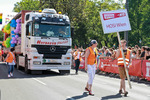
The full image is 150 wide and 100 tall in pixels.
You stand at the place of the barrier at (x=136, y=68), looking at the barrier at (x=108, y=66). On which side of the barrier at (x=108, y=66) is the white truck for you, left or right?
left

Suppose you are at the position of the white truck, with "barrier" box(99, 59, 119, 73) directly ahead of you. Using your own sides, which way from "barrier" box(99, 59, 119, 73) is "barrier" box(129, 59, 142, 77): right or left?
right

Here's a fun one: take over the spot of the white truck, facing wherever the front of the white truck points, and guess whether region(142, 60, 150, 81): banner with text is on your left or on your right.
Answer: on your left

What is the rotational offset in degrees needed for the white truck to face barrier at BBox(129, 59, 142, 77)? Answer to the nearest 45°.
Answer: approximately 90° to its left

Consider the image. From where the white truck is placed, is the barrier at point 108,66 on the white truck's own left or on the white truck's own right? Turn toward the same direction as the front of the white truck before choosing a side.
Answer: on the white truck's own left

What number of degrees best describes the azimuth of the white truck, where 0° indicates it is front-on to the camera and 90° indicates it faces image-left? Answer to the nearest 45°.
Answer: approximately 0°
